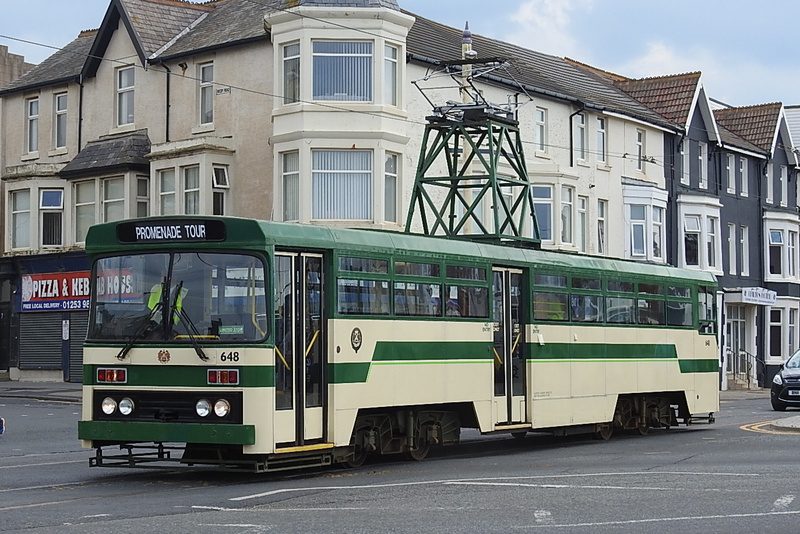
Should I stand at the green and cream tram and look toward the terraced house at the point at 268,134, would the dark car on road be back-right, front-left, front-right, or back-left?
front-right

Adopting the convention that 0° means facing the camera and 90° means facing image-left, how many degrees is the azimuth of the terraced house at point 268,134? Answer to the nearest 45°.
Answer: approximately 315°

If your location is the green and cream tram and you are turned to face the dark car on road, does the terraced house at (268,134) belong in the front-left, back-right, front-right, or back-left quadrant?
front-left

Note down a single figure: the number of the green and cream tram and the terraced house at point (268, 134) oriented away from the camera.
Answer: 0

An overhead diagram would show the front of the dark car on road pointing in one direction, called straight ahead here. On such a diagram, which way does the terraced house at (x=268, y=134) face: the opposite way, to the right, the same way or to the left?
to the left

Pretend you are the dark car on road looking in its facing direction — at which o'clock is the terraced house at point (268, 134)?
The terraced house is roughly at 2 o'clock from the dark car on road.

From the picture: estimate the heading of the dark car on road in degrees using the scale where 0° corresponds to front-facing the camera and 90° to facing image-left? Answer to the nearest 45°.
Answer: approximately 45°

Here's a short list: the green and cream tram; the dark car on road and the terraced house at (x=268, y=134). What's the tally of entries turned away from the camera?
0

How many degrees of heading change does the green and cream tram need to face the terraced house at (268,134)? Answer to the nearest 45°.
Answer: approximately 135° to its right

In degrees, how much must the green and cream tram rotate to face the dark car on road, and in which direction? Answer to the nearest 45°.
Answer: approximately 180°

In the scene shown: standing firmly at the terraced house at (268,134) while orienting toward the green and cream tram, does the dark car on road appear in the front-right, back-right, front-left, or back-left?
front-left

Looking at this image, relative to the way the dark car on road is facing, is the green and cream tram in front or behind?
in front

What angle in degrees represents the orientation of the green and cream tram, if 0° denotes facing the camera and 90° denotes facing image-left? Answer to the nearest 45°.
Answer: approximately 45°

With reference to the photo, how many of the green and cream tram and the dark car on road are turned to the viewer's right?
0
